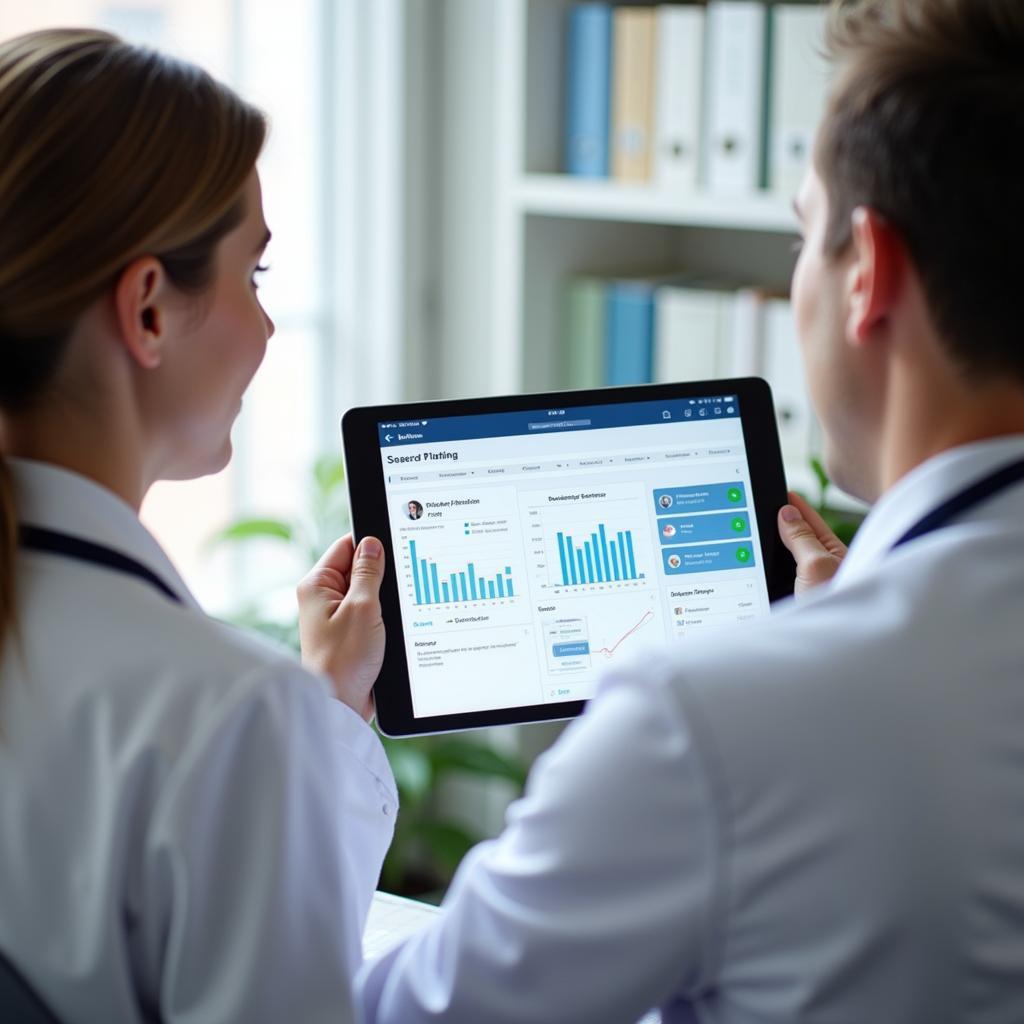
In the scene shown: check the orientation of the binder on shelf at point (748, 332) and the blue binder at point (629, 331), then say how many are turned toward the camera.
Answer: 2

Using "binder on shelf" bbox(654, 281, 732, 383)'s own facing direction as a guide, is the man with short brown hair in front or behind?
in front

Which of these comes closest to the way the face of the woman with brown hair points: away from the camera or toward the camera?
away from the camera

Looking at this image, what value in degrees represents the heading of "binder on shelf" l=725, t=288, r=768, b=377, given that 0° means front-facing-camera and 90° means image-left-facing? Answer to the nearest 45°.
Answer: approximately 0°

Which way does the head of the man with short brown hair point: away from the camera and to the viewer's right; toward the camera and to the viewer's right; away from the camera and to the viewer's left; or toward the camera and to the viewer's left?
away from the camera and to the viewer's left

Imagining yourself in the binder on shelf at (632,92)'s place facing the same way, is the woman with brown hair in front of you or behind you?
in front

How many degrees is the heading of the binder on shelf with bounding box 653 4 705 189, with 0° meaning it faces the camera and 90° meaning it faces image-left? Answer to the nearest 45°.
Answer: approximately 0°
